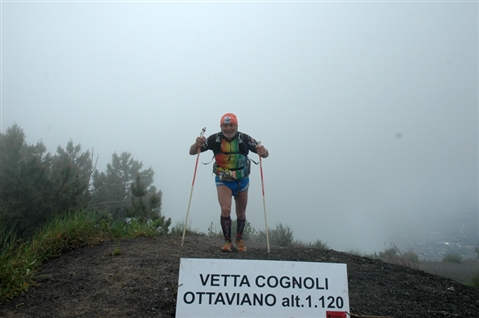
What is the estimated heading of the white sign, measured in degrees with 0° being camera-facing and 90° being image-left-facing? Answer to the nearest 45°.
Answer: approximately 0°

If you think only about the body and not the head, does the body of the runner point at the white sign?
yes

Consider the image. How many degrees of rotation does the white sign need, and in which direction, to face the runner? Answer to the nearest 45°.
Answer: approximately 180°

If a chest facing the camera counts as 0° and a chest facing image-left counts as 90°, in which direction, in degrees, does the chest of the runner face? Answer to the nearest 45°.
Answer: approximately 0°

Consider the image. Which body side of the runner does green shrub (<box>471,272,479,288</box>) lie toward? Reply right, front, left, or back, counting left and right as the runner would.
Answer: left

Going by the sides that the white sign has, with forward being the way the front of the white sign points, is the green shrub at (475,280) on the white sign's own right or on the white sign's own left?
on the white sign's own left

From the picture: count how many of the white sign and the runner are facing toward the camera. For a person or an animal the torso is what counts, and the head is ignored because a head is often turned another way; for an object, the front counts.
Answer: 2

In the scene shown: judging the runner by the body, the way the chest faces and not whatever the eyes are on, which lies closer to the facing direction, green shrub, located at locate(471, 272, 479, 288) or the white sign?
the white sign
